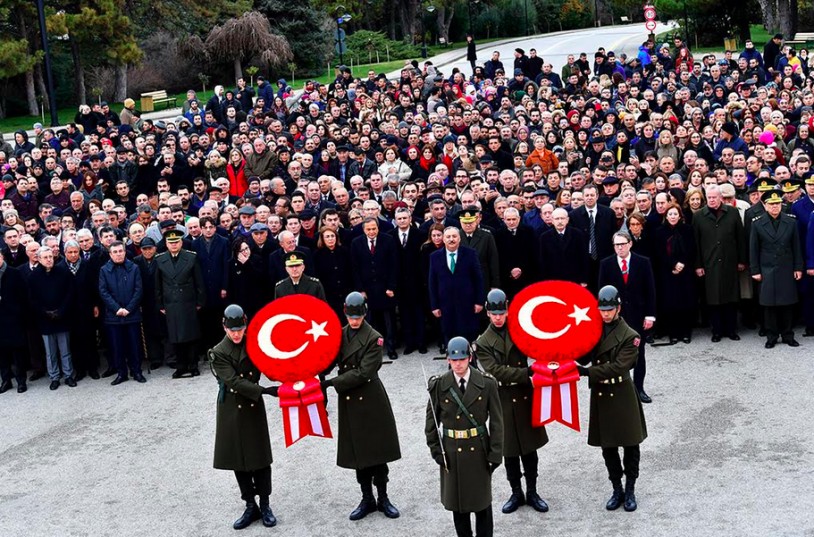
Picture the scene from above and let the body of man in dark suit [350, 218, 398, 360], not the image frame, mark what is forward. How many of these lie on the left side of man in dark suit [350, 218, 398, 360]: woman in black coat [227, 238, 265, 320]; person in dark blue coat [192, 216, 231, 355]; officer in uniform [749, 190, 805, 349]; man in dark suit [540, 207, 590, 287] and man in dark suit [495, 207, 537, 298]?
3

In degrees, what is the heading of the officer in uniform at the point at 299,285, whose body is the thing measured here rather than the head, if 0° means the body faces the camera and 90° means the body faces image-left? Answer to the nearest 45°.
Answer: approximately 0°

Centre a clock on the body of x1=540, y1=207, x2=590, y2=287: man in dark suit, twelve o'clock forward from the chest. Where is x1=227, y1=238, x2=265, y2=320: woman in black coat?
The woman in black coat is roughly at 3 o'clock from the man in dark suit.

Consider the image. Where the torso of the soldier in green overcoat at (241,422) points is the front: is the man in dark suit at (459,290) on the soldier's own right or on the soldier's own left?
on the soldier's own left

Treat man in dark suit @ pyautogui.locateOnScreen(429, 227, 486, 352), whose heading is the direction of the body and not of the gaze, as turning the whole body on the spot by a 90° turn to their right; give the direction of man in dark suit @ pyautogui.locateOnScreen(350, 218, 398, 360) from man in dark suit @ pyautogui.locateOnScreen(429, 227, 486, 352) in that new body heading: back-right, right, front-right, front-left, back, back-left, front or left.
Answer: front-right

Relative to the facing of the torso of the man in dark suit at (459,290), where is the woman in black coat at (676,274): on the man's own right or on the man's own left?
on the man's own left

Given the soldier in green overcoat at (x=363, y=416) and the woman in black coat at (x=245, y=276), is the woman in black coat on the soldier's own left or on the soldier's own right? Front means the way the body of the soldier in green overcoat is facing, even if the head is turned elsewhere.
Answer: on the soldier's own right

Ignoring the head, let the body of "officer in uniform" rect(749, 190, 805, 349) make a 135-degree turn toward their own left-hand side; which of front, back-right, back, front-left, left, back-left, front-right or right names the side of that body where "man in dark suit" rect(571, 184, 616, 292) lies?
back-left

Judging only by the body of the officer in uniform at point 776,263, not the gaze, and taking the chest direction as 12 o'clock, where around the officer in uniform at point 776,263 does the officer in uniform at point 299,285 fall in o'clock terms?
the officer in uniform at point 299,285 is roughly at 2 o'clock from the officer in uniform at point 776,263.

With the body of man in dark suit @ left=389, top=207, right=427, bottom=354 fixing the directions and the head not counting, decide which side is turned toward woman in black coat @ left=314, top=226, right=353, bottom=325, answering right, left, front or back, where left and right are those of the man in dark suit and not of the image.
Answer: right

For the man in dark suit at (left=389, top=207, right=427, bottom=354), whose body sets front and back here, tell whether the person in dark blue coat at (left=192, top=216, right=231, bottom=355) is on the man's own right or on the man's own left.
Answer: on the man's own right

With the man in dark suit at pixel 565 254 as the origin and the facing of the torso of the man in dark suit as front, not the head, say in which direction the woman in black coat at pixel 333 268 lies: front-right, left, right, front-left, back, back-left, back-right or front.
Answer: right

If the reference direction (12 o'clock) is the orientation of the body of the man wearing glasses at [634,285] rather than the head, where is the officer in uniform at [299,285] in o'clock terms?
The officer in uniform is roughly at 3 o'clock from the man wearing glasses.
